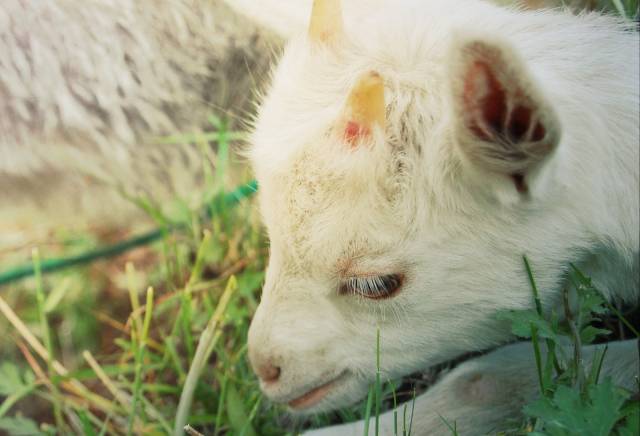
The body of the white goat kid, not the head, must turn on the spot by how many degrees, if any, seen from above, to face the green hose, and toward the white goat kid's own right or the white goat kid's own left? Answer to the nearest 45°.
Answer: approximately 45° to the white goat kid's own right

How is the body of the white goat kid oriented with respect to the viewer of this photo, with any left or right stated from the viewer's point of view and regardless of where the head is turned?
facing to the left of the viewer
